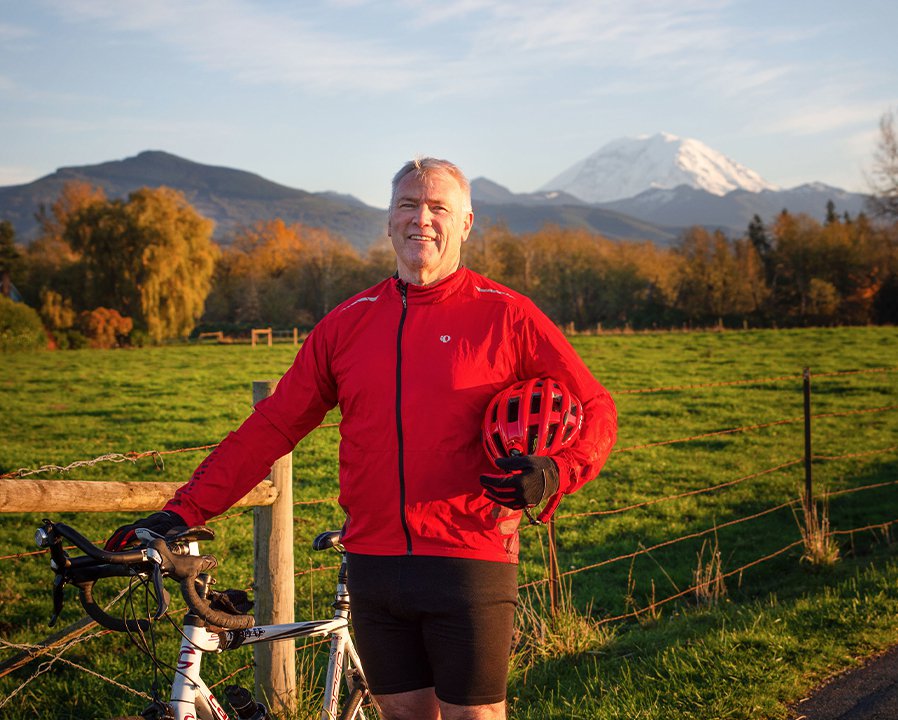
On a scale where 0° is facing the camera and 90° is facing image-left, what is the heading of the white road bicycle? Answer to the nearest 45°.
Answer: approximately 45°

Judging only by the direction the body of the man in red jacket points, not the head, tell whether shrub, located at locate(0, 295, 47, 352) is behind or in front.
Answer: behind

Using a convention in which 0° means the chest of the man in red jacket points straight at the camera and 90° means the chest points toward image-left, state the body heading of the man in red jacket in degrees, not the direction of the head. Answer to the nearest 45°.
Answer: approximately 0°

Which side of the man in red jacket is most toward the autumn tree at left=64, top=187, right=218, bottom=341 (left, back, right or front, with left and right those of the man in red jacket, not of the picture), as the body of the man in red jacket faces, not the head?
back

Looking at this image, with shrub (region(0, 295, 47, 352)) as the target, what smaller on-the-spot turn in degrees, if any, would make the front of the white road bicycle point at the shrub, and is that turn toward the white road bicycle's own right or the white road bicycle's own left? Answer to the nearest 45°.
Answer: approximately 135° to the white road bicycle's own right

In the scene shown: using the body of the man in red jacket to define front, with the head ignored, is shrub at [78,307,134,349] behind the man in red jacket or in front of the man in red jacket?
behind

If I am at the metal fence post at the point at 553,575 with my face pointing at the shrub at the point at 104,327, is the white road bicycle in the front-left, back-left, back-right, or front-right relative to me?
back-left
